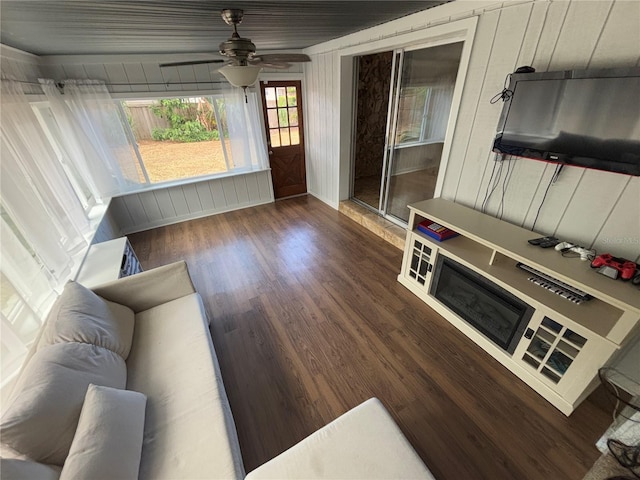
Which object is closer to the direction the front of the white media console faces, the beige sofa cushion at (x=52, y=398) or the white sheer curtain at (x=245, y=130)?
the beige sofa cushion

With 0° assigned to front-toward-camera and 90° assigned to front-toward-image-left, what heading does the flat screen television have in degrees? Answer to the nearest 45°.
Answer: approximately 45°

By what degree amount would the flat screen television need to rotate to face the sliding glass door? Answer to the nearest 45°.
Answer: approximately 90° to its right

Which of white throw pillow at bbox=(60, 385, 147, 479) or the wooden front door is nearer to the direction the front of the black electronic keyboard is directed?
the white throw pillow

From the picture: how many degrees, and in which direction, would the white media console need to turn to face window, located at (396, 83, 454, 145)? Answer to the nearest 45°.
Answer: approximately 90° to its right

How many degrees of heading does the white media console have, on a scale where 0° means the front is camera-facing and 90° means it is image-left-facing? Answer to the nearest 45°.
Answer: approximately 45°

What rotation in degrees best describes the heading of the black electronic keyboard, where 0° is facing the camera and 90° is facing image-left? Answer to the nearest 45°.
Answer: approximately 45°

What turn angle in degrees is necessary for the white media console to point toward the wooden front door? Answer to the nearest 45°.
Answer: approximately 45° to its right

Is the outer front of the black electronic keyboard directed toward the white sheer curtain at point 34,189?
yes
